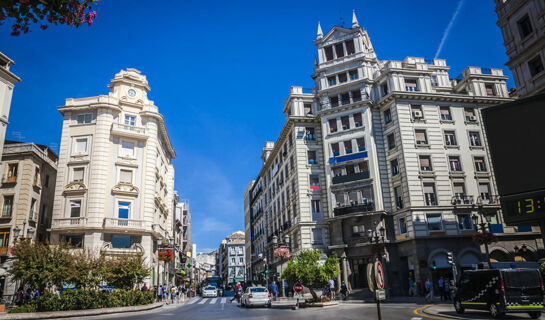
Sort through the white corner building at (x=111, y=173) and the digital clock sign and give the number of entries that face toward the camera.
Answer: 2

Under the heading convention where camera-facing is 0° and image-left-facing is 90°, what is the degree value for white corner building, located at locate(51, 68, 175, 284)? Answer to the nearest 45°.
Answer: approximately 0°

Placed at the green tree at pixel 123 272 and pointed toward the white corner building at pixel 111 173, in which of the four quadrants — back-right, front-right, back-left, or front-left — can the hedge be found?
back-left

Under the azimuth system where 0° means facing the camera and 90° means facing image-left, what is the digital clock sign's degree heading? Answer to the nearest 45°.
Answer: approximately 0°

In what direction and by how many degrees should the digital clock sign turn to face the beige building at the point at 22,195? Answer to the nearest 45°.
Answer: approximately 90° to its right

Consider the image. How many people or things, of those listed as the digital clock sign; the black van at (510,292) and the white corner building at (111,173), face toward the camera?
2

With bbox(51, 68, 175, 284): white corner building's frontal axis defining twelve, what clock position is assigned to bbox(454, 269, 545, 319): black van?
The black van is roughly at 11 o'clock from the white corner building.

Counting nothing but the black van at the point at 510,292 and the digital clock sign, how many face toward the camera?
1
